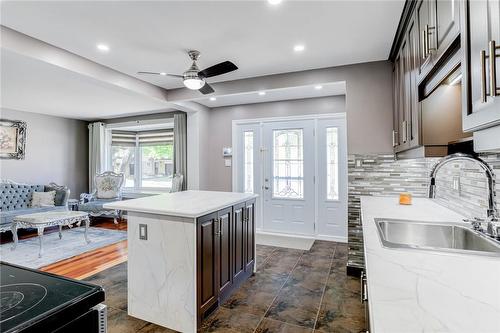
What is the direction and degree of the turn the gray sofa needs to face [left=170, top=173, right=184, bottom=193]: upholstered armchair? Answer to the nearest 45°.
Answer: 0° — it already faces it

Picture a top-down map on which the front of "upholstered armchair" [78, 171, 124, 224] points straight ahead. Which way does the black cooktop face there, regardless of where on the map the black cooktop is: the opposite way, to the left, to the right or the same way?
to the left

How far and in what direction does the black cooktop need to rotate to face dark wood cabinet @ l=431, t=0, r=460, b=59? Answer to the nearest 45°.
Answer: approximately 45° to its left

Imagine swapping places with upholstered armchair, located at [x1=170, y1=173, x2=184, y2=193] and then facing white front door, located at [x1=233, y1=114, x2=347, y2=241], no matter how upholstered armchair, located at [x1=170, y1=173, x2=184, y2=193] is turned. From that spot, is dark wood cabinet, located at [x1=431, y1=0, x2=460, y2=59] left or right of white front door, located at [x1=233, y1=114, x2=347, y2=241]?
right

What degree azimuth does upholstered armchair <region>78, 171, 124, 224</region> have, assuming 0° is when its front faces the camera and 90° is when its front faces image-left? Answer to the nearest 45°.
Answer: approximately 45°

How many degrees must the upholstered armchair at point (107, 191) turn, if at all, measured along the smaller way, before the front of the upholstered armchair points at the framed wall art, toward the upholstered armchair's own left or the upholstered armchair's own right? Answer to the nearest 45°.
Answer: approximately 45° to the upholstered armchair's own right

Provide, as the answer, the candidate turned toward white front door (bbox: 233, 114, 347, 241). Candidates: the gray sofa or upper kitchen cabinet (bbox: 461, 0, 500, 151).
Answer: the gray sofa

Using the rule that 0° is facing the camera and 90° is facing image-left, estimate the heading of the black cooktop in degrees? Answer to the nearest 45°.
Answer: approximately 315°

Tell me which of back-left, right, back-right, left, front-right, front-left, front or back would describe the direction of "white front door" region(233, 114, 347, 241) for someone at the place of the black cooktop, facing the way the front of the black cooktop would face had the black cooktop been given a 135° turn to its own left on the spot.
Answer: front-right

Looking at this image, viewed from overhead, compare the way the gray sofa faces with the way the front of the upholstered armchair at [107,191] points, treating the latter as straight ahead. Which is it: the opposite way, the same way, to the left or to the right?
to the left

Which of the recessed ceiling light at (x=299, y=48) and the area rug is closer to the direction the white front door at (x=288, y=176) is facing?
the recessed ceiling light

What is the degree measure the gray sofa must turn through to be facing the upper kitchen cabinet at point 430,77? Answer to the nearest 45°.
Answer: approximately 45° to its right

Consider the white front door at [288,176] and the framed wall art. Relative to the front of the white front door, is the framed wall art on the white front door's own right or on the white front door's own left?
on the white front door's own right

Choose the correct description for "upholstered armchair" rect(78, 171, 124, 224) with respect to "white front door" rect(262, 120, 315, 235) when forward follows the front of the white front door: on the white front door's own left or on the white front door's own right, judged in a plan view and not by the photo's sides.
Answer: on the white front door's own right

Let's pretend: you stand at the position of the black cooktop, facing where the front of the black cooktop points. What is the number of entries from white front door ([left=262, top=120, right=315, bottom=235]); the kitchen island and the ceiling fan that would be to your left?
3

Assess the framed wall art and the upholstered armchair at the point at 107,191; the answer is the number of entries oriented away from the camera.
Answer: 0

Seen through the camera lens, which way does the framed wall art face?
facing the viewer and to the right of the viewer
